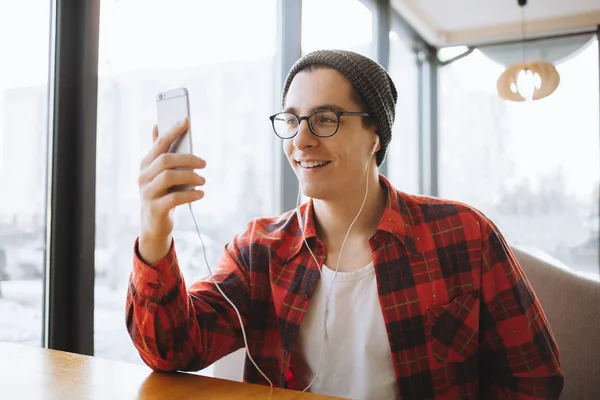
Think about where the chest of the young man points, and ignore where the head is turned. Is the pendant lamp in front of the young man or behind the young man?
behind

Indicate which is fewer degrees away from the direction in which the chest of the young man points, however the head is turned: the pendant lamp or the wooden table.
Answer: the wooden table

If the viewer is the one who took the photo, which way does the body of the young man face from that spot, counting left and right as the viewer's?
facing the viewer and to the left of the viewer

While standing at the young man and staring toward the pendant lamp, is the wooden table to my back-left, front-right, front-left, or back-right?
back-left

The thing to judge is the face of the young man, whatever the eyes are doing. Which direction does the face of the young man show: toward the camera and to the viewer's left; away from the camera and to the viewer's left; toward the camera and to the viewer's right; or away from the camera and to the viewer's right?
toward the camera and to the viewer's left

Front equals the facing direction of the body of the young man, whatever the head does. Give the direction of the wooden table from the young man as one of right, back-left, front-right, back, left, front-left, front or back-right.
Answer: front
